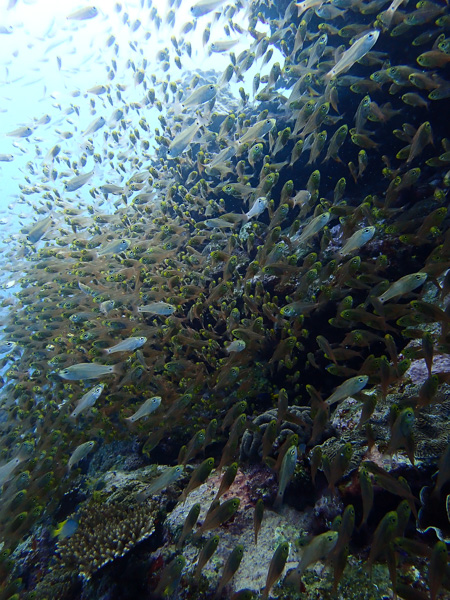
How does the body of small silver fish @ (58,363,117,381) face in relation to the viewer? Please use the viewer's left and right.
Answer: facing to the left of the viewer

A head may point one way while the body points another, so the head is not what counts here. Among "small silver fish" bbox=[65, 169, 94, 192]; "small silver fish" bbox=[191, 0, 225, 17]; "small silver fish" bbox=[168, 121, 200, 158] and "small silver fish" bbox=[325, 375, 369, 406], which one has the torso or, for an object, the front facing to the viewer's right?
"small silver fish" bbox=[325, 375, 369, 406]

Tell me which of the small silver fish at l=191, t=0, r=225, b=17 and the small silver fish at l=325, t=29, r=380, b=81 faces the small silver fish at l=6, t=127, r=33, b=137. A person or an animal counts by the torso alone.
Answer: the small silver fish at l=191, t=0, r=225, b=17

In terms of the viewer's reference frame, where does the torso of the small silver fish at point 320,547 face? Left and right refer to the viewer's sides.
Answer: facing to the right of the viewer

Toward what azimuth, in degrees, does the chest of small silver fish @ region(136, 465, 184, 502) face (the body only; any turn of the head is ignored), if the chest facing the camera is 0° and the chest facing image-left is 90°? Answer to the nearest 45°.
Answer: approximately 270°

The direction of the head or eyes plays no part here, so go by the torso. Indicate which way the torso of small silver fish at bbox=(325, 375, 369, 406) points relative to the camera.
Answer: to the viewer's right
